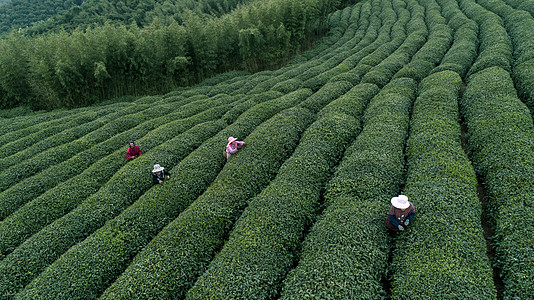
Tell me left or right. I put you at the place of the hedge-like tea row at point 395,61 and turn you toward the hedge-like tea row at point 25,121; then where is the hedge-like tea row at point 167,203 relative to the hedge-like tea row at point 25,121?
left

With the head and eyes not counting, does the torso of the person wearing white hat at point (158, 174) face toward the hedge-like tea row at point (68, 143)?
no

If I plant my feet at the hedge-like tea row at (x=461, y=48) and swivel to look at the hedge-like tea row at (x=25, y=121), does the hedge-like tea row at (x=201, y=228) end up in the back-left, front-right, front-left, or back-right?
front-left
